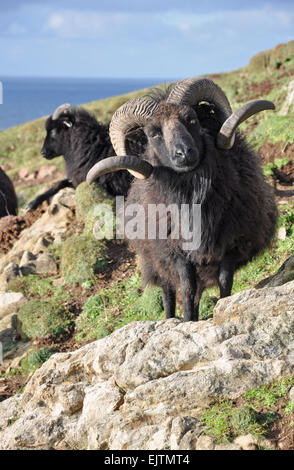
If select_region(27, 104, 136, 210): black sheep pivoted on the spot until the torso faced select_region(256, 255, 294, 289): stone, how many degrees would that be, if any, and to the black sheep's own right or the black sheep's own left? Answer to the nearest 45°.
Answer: approximately 90° to the black sheep's own left

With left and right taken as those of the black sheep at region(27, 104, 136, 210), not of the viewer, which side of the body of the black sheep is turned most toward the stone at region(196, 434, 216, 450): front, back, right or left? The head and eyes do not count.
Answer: left

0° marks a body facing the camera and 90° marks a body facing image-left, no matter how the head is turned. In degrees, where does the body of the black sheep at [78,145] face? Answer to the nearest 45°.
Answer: approximately 90°

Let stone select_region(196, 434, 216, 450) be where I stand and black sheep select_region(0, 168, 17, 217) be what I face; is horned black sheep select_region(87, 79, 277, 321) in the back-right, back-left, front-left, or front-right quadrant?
front-right

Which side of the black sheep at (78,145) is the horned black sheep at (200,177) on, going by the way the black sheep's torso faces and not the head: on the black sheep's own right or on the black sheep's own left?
on the black sheep's own left

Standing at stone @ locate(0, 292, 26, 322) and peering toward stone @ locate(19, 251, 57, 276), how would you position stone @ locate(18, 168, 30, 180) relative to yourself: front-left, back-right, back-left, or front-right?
front-left

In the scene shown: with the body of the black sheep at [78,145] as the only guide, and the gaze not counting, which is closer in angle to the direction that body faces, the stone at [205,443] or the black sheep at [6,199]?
the black sheep
